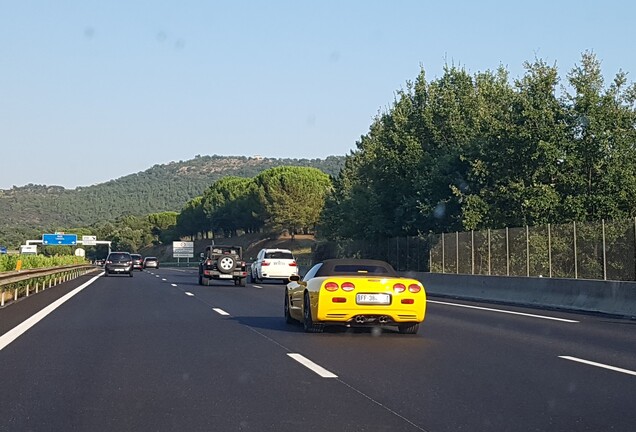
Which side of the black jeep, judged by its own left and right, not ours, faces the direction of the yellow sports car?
back

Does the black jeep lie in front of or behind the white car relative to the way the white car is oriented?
behind

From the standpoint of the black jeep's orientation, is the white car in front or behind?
in front

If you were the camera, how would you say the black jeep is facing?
facing away from the viewer

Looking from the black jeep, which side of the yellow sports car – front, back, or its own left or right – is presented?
front

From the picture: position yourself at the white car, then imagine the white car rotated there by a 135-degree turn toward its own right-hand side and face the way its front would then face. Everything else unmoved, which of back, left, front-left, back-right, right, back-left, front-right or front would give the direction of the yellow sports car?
front-right

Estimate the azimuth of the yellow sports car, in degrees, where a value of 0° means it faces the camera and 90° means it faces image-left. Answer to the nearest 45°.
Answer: approximately 180°

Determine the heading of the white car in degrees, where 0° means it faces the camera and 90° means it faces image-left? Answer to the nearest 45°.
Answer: approximately 180°

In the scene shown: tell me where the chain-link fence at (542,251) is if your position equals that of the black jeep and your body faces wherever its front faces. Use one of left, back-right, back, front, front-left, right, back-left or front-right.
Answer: back-right

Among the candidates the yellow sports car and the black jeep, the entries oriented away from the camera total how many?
2

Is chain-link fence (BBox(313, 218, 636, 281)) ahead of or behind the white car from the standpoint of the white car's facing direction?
behind

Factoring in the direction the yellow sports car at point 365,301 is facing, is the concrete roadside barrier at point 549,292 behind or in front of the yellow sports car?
in front
